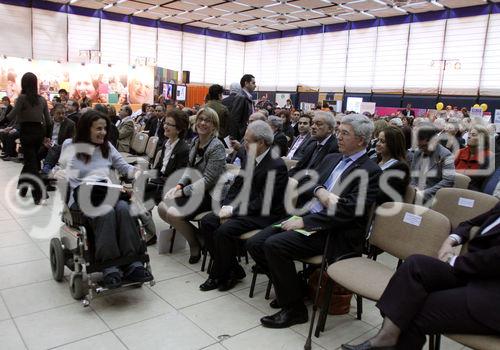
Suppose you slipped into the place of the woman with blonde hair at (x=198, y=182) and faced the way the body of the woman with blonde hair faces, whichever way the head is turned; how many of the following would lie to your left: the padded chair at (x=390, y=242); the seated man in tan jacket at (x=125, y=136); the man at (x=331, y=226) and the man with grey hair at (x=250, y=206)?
3

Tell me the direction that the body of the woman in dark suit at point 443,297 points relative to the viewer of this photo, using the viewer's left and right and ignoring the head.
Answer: facing the viewer and to the left of the viewer

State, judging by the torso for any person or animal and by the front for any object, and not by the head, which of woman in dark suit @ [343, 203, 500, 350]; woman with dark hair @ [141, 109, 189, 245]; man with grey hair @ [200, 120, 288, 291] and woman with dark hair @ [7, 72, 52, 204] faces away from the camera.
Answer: woman with dark hair @ [7, 72, 52, 204]

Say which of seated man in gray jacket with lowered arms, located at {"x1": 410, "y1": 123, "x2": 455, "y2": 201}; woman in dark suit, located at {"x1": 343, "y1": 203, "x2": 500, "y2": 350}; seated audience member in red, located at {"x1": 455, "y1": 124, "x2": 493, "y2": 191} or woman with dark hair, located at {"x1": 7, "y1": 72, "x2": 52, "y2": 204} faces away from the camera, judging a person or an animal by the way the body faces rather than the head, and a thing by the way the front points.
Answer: the woman with dark hair

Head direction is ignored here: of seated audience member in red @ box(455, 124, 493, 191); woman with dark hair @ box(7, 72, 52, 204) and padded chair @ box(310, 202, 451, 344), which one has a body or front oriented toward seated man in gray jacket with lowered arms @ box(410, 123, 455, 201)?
the seated audience member in red

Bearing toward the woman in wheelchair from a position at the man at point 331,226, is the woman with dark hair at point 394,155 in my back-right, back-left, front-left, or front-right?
back-right

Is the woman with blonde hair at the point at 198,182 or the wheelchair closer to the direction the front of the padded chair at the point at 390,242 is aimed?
the wheelchair

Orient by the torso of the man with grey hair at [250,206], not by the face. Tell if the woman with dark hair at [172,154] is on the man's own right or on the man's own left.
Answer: on the man's own right

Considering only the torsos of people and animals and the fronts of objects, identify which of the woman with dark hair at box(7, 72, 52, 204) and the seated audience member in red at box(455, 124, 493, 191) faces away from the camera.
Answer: the woman with dark hair

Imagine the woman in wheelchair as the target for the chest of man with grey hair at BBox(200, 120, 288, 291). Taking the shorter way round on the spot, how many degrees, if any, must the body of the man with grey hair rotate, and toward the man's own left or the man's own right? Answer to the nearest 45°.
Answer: approximately 45° to the man's own right

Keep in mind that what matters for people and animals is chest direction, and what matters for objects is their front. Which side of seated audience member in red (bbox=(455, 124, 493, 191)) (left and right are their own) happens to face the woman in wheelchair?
front

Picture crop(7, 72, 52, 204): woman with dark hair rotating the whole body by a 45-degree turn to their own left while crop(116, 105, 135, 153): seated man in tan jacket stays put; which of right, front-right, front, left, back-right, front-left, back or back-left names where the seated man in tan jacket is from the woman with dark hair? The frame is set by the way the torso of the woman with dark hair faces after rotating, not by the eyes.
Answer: right
